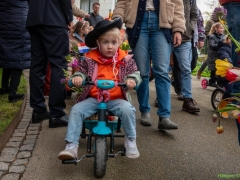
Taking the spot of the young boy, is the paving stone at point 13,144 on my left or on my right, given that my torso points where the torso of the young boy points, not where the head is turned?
on my right

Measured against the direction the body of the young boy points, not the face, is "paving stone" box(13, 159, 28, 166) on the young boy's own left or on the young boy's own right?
on the young boy's own right

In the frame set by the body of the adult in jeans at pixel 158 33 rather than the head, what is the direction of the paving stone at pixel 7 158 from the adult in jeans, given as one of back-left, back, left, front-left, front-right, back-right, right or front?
front-right

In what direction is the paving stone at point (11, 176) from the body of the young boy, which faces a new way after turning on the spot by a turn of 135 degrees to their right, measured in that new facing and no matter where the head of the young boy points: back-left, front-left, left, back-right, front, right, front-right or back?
left

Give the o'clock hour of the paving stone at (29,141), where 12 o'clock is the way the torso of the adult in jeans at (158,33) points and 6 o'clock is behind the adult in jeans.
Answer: The paving stone is roughly at 2 o'clock from the adult in jeans.

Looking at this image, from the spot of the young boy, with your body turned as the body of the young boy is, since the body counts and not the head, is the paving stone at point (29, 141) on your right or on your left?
on your right

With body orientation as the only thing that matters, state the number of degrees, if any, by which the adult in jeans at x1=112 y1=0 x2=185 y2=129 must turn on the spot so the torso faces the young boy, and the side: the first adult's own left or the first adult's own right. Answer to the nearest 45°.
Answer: approximately 45° to the first adult's own right

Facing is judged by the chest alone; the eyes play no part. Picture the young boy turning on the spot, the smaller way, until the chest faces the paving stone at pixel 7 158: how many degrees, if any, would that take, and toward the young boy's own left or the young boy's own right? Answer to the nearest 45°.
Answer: approximately 90° to the young boy's own right

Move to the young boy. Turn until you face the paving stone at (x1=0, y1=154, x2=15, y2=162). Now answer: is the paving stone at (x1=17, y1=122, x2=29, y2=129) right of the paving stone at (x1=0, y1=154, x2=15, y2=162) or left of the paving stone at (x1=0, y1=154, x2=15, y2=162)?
right

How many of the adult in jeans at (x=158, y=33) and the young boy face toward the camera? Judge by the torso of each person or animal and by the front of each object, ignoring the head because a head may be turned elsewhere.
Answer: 2

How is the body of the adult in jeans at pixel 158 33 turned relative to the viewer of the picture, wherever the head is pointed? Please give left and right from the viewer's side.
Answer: facing the viewer

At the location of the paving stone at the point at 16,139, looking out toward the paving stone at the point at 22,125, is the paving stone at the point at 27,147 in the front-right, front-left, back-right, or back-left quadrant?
back-right

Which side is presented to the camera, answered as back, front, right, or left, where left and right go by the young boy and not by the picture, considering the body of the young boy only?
front

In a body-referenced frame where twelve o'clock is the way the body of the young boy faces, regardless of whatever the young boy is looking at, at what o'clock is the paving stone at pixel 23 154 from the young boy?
The paving stone is roughly at 3 o'clock from the young boy.
